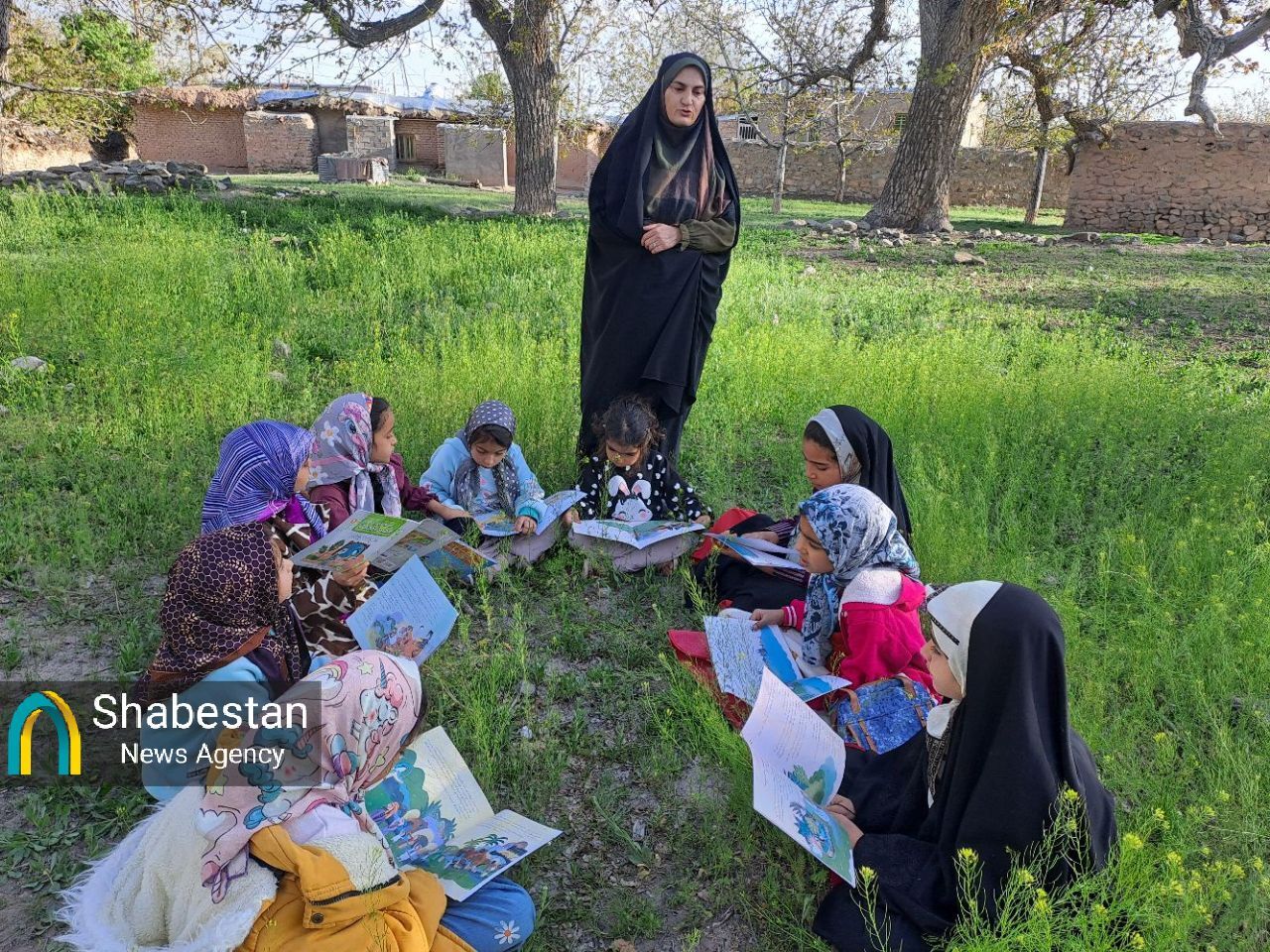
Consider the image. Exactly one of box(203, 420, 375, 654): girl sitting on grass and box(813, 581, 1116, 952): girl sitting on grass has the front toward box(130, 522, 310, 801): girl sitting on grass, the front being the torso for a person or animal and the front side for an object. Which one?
box(813, 581, 1116, 952): girl sitting on grass

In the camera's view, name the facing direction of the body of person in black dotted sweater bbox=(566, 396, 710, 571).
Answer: toward the camera

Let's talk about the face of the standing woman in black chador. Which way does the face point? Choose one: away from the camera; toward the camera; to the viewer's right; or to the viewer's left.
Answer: toward the camera

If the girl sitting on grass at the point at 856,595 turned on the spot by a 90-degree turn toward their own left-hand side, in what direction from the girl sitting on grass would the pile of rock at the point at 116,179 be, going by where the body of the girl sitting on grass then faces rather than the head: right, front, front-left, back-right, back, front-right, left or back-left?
back-right

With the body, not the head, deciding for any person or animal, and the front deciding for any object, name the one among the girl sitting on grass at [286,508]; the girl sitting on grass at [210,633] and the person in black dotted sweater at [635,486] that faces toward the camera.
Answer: the person in black dotted sweater

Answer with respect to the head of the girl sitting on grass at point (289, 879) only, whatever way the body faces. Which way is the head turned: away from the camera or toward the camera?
away from the camera

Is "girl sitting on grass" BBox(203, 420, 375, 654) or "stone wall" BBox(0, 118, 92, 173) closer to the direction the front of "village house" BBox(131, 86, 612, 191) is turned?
the girl sitting on grass

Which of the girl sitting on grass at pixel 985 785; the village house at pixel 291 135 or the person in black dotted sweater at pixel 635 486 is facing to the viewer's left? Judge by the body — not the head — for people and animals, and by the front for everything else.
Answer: the girl sitting on grass

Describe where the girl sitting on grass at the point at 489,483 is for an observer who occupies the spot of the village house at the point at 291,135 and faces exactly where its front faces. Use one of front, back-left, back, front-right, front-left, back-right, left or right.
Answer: front

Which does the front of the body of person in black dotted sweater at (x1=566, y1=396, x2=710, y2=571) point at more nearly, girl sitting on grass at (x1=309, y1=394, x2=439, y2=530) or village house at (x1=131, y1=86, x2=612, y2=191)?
the girl sitting on grass

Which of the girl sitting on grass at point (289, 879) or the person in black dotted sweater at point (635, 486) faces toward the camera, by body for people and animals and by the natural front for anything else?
the person in black dotted sweater

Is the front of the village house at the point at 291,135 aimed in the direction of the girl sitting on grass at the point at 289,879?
yes

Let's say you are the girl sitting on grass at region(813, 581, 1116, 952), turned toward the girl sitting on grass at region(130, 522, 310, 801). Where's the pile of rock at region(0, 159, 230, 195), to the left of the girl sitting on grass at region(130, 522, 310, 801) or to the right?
right

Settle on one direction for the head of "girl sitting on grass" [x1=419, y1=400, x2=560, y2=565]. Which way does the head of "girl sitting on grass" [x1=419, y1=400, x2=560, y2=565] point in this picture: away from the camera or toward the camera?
toward the camera

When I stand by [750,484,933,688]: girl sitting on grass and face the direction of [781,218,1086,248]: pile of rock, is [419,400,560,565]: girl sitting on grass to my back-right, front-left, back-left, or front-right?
front-left

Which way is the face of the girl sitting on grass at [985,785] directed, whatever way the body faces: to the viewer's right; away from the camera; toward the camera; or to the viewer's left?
to the viewer's left

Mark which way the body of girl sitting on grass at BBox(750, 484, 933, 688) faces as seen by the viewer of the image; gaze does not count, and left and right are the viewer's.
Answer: facing to the left of the viewer

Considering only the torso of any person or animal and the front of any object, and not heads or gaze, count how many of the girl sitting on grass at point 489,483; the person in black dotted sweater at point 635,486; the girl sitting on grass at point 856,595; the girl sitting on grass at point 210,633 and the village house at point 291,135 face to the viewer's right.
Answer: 1

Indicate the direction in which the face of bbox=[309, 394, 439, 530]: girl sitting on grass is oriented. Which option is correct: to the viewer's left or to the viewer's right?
to the viewer's right
